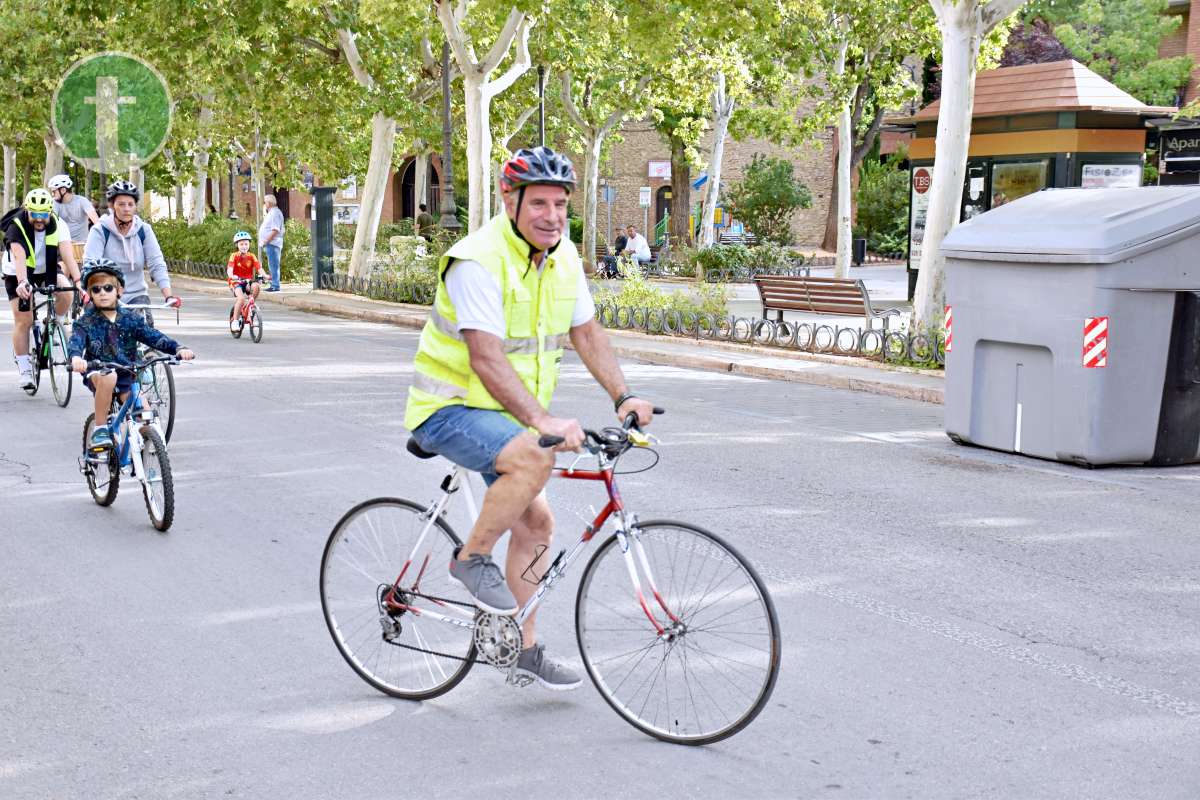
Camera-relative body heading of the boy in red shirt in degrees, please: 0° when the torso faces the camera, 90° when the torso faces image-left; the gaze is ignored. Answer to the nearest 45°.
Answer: approximately 0°

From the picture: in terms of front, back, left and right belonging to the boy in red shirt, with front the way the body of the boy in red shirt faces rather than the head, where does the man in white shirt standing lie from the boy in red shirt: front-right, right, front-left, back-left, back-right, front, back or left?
back

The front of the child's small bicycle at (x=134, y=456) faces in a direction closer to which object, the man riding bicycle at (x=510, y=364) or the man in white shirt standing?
the man riding bicycle

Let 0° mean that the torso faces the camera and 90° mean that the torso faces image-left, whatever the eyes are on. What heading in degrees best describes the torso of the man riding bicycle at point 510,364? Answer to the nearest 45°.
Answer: approximately 315°

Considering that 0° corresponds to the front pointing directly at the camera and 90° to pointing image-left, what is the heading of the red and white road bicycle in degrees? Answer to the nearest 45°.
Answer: approximately 315°

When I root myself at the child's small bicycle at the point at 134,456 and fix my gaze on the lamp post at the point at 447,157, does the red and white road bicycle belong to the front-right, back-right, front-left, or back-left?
back-right

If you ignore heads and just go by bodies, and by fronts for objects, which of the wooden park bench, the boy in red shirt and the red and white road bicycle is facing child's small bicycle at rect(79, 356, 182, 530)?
the boy in red shirt

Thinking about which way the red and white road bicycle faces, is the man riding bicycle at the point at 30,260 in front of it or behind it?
behind

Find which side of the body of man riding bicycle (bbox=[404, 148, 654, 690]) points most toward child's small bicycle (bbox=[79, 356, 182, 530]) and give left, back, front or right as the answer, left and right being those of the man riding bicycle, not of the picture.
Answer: back

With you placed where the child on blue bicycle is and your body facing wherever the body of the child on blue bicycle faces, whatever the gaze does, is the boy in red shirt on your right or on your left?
on your left
